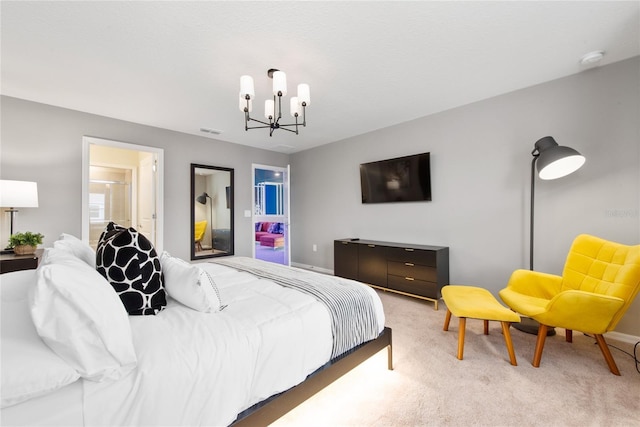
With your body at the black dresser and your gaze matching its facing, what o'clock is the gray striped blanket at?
The gray striped blanket is roughly at 11 o'clock from the black dresser.

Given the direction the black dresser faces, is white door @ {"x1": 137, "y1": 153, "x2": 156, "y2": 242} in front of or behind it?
in front

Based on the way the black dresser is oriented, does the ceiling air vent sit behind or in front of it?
in front

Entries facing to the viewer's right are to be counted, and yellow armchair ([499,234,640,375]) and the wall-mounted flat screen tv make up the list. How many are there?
0

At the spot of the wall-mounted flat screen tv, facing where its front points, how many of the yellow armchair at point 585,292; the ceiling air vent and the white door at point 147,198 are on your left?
1

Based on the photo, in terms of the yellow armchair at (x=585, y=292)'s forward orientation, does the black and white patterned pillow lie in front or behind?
in front

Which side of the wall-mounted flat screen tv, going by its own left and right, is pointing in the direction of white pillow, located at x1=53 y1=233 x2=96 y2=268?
front

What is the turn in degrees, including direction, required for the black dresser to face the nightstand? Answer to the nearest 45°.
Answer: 0° — it already faces it

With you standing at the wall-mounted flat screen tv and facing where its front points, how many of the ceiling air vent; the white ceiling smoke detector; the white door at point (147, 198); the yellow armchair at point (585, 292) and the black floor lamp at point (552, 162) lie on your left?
3

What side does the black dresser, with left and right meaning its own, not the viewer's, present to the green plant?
front

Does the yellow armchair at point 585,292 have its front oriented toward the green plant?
yes

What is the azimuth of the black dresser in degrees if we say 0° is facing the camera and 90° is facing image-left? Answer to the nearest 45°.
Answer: approximately 45°

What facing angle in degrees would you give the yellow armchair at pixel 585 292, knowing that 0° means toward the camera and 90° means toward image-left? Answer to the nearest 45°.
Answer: approximately 45°
